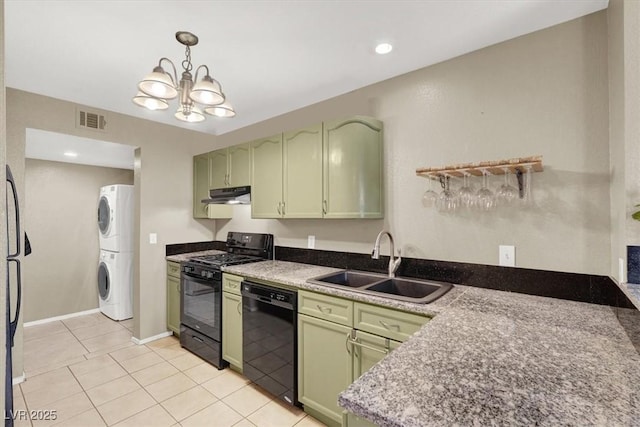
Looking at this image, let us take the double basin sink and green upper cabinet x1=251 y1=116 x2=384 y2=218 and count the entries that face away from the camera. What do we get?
0

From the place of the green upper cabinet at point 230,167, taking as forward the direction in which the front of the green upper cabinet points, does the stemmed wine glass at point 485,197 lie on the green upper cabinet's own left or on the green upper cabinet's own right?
on the green upper cabinet's own left

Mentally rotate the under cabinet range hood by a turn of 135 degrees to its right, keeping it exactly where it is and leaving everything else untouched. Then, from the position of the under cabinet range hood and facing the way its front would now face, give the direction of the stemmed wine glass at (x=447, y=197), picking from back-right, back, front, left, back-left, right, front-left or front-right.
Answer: back-right

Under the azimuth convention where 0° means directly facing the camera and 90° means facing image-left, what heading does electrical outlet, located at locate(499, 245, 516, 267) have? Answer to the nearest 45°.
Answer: approximately 0°

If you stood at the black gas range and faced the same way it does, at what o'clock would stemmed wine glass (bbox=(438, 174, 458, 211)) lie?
The stemmed wine glass is roughly at 9 o'clock from the black gas range.

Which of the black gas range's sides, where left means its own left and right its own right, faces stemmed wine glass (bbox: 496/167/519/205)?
left

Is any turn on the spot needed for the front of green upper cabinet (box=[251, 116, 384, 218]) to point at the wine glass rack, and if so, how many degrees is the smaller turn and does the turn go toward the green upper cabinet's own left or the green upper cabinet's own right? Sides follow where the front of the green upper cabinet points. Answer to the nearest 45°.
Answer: approximately 90° to the green upper cabinet's own left

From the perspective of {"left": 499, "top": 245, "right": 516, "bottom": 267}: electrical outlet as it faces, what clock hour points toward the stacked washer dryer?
The stacked washer dryer is roughly at 3 o'clock from the electrical outlet.

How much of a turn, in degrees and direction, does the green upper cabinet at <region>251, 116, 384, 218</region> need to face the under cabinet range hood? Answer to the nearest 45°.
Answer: approximately 90° to its right

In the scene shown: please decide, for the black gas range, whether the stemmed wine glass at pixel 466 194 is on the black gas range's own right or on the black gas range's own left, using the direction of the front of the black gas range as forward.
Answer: on the black gas range's own left

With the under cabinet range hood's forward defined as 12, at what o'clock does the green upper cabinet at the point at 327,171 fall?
The green upper cabinet is roughly at 9 o'clock from the under cabinet range hood.
